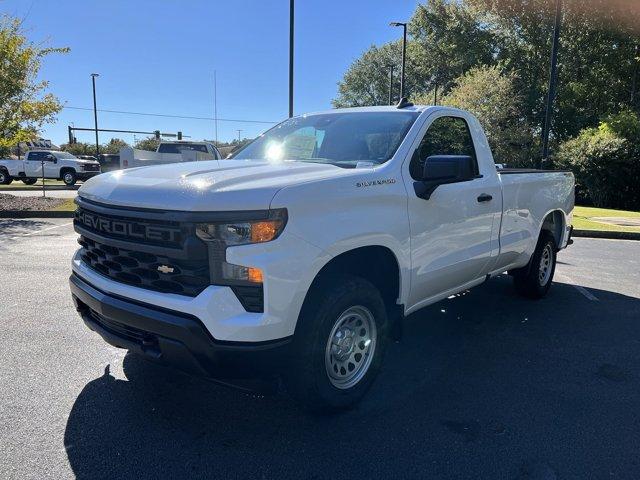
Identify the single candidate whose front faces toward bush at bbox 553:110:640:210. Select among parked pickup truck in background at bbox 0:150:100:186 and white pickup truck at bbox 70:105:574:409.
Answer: the parked pickup truck in background

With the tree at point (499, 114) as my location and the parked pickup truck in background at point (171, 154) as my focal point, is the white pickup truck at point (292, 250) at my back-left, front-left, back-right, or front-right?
front-left

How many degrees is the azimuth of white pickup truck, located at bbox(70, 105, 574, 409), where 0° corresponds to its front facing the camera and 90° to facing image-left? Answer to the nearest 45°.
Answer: approximately 45°

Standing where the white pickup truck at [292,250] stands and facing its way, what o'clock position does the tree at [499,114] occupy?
The tree is roughly at 5 o'clock from the white pickup truck.

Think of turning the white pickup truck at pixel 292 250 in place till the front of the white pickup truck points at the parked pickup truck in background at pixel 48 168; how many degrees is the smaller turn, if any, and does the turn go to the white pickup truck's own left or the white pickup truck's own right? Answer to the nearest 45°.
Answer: approximately 90° to the white pickup truck's own right

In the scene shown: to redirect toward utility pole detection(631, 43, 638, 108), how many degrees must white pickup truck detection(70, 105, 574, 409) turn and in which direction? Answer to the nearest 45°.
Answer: approximately 180°

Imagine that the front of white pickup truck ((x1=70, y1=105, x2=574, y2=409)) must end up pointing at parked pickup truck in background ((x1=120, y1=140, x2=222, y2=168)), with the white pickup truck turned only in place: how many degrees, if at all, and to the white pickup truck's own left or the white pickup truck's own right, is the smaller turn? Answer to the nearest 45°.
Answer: approximately 135° to the white pickup truck's own right

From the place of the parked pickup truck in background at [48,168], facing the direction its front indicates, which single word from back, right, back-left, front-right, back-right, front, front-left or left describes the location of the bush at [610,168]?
front

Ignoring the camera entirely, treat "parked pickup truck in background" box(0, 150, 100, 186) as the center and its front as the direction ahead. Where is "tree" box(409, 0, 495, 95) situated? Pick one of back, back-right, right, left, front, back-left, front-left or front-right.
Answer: front-left

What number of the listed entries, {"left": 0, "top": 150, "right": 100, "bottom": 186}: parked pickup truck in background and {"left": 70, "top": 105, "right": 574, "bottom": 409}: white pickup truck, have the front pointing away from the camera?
0

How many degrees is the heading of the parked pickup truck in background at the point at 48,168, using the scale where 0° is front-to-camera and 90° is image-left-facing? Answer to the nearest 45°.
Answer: approximately 315°

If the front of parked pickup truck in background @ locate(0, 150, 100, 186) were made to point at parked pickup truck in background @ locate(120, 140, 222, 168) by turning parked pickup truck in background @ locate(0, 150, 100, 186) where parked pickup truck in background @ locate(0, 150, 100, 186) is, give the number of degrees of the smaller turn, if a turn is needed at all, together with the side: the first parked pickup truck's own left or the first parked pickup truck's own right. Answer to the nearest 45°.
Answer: approximately 45° to the first parked pickup truck's own right
